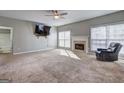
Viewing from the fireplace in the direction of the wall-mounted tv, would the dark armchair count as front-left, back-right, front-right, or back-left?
back-left

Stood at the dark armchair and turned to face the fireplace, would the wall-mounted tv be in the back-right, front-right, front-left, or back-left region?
front-left

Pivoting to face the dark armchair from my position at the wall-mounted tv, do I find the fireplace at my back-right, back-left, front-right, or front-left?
front-left

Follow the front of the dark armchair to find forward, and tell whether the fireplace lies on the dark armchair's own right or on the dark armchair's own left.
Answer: on the dark armchair's own right

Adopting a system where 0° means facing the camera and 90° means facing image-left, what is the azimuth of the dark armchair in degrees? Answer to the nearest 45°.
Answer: approximately 90°
